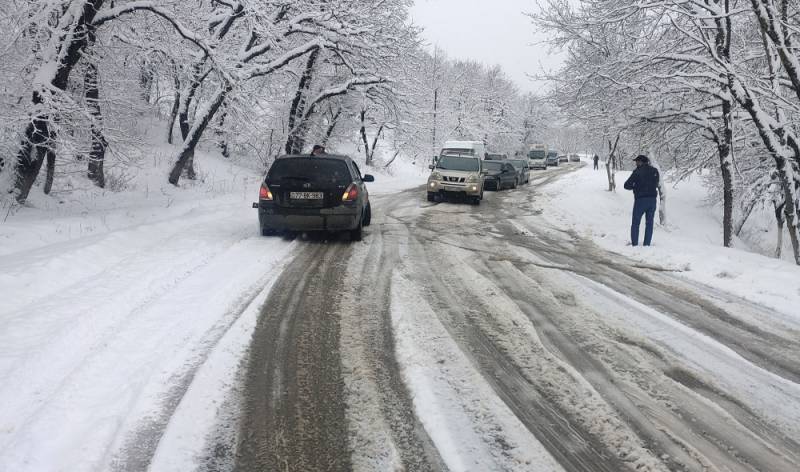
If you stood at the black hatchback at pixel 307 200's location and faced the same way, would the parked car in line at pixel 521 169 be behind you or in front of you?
in front

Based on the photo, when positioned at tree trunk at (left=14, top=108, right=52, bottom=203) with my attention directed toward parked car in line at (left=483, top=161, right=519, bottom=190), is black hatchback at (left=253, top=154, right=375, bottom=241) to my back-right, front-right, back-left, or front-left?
front-right

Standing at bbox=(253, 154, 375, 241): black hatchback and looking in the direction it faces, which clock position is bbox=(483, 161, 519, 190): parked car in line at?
The parked car in line is roughly at 1 o'clock from the black hatchback.

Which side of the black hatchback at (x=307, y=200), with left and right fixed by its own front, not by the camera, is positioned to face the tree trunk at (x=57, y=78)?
left

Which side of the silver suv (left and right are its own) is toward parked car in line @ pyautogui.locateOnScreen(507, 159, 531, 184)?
back

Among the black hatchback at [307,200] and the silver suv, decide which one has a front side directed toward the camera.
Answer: the silver suv

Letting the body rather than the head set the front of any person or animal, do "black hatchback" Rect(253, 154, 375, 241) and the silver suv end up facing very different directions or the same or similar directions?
very different directions

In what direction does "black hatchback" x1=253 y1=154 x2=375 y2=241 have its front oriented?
away from the camera

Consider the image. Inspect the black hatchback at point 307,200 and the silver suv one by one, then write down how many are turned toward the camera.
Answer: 1

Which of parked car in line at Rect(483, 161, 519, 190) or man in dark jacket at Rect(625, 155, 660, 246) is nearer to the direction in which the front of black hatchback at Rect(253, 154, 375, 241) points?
the parked car in line

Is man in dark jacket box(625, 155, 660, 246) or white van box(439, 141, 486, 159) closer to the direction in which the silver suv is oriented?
the man in dark jacket

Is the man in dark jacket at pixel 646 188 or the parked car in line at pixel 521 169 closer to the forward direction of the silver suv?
the man in dark jacket

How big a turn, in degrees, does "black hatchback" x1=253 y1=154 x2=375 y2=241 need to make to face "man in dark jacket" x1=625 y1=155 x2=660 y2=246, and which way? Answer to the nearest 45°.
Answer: approximately 90° to its right

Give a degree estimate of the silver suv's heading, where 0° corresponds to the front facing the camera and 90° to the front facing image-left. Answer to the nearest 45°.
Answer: approximately 0°

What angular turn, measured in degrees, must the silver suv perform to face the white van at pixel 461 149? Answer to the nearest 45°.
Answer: approximately 180°

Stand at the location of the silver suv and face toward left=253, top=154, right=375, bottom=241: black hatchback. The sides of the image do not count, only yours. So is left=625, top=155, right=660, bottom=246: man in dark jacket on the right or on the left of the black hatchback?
left
